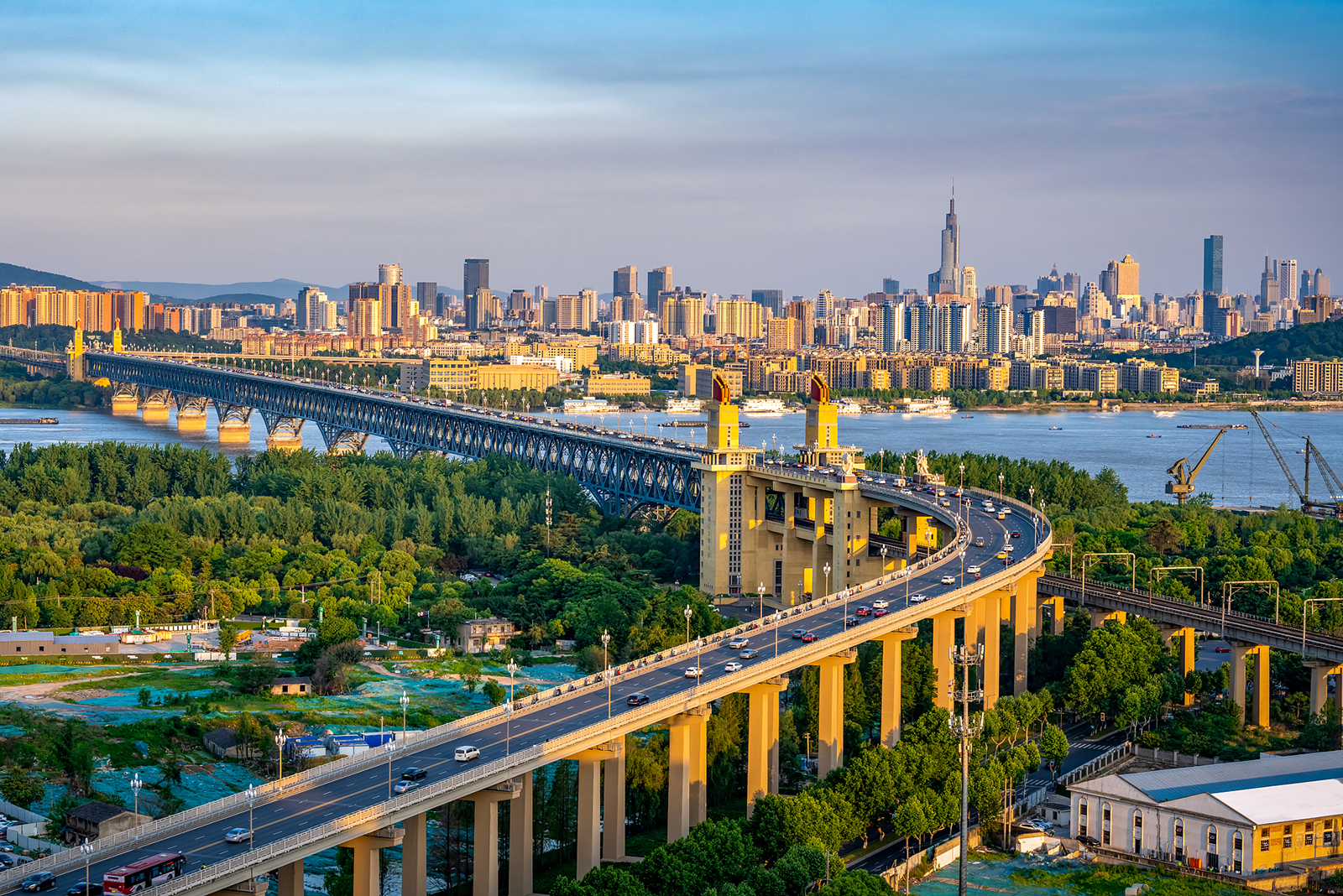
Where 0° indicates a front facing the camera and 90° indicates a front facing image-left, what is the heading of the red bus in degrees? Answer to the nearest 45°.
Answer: approximately 225°

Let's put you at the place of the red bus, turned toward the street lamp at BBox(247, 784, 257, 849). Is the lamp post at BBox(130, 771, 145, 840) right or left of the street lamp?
left
